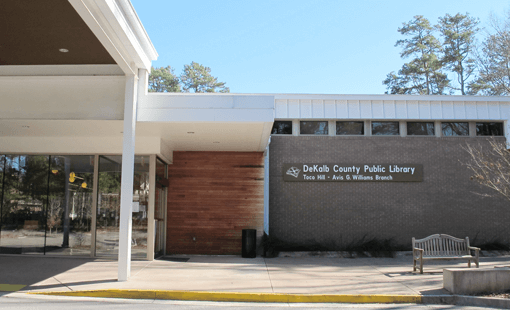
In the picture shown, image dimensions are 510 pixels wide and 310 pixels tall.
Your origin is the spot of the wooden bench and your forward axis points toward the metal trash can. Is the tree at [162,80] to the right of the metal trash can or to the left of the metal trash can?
right

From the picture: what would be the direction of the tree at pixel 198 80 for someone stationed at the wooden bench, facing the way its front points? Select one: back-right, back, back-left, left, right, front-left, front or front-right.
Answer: back

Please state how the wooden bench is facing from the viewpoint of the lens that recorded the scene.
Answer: facing the viewer and to the right of the viewer

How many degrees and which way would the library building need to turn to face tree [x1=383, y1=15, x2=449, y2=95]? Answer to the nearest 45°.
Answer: approximately 135° to its left

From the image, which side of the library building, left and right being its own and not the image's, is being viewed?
front

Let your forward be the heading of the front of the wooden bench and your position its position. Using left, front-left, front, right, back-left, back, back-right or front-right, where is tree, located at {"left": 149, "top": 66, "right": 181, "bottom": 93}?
back

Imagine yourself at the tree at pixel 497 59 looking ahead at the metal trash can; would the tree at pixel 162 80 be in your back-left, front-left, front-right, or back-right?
front-right

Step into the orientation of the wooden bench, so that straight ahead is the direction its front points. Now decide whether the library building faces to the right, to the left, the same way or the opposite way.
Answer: the same way

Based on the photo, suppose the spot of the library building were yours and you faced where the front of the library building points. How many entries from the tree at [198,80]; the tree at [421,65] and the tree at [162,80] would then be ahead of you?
0

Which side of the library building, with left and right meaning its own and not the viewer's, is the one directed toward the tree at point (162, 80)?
back

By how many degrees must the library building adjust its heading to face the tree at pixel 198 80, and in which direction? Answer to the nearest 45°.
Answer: approximately 180°

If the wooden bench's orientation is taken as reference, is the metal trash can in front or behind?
behind
